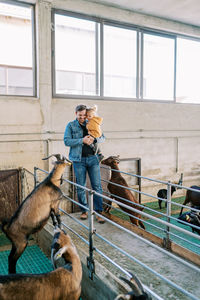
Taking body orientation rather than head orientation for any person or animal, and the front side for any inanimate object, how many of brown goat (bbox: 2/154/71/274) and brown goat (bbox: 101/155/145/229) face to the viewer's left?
1

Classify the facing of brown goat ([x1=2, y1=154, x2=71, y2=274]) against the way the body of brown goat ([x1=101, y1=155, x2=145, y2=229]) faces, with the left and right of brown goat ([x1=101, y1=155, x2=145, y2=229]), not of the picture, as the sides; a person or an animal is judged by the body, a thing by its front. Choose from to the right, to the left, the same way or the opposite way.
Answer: the opposite way

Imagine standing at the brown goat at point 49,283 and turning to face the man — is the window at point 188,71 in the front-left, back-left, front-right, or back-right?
front-right

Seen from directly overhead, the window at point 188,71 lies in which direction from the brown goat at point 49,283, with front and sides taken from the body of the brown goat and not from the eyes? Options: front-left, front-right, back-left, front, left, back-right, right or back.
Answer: front-left

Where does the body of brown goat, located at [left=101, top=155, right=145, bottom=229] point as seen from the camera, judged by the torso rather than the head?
to the viewer's left

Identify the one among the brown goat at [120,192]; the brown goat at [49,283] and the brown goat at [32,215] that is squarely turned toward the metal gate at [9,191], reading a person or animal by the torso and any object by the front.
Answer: the brown goat at [120,192]

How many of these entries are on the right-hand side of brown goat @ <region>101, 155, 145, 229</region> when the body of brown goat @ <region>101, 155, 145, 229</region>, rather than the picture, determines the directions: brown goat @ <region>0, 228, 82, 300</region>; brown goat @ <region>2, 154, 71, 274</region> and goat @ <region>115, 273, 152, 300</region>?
0

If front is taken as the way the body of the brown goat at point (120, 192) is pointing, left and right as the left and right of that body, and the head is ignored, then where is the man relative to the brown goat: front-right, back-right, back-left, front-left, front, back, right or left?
front-left

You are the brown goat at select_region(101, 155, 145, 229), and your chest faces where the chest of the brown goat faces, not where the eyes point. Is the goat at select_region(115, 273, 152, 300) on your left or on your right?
on your left

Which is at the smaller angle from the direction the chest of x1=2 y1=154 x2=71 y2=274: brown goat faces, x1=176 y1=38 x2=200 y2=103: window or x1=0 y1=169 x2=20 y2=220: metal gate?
the window

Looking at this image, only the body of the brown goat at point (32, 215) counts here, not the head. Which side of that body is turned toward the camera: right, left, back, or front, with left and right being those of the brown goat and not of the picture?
right

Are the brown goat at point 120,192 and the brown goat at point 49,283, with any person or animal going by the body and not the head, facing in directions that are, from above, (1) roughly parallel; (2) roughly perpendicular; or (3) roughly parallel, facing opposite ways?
roughly parallel, facing opposite ways

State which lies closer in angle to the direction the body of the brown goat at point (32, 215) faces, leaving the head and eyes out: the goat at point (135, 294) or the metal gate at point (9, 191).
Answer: the goat

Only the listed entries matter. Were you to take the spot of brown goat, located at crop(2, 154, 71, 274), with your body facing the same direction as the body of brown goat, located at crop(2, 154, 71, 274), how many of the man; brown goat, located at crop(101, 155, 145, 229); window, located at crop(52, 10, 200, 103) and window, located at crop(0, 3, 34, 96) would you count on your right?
0

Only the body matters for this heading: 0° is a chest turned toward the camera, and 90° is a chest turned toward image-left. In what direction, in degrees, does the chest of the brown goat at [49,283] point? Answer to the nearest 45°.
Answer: approximately 270°

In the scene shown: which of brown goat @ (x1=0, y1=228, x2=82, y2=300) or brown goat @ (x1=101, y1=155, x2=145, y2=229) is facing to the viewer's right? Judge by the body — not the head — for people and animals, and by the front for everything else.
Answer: brown goat @ (x1=0, y1=228, x2=82, y2=300)

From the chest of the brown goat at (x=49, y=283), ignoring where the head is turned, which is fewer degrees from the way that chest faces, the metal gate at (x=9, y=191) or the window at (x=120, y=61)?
the window
